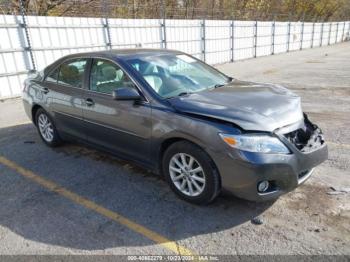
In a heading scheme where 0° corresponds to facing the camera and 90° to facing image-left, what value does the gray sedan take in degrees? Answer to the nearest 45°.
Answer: approximately 315°

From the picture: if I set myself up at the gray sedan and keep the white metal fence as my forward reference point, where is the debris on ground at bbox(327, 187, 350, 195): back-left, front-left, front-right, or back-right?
back-right

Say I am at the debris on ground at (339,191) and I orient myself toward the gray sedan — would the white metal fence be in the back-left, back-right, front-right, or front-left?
front-right

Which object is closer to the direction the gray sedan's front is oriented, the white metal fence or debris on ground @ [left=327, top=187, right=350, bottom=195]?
the debris on ground

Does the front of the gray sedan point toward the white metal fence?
no

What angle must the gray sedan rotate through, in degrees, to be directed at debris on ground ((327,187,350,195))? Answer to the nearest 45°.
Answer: approximately 45° to its left

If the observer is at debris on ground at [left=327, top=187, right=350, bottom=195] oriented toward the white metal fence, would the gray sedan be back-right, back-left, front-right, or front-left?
front-left
